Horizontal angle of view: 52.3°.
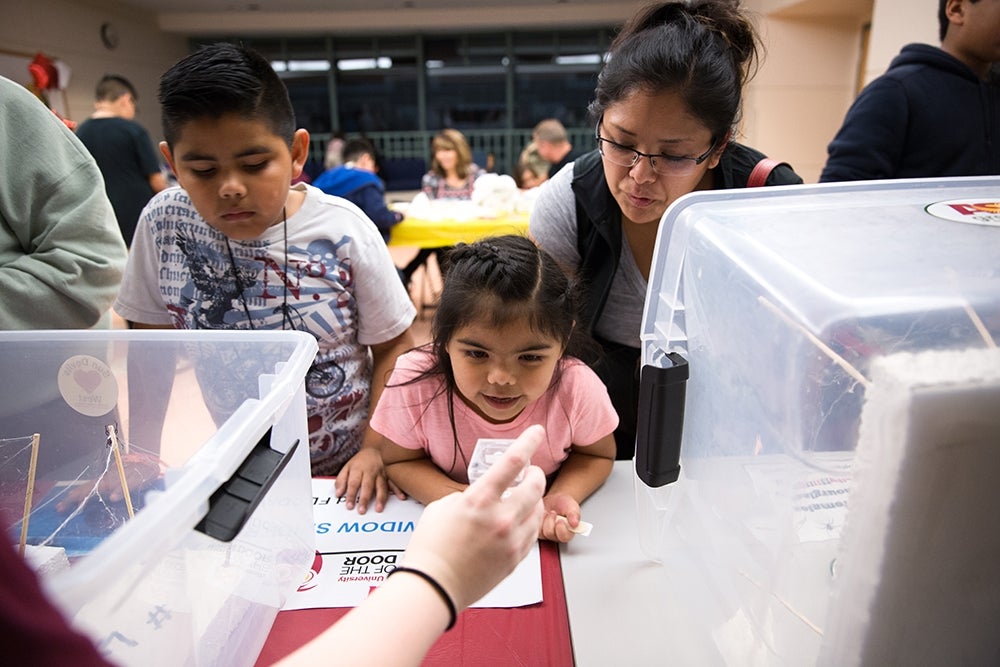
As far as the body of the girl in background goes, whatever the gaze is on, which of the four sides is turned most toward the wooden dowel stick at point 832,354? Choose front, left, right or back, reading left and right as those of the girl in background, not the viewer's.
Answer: front

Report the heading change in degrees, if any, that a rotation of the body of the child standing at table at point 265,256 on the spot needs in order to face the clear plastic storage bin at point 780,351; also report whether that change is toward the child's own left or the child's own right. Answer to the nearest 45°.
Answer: approximately 45° to the child's own left

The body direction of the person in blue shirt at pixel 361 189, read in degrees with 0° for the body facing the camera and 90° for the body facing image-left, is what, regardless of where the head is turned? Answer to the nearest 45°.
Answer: approximately 225°

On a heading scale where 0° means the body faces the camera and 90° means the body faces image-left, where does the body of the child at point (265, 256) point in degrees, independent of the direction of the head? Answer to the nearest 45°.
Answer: approximately 0°

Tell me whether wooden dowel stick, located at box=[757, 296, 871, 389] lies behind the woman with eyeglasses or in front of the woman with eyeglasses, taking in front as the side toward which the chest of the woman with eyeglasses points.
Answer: in front

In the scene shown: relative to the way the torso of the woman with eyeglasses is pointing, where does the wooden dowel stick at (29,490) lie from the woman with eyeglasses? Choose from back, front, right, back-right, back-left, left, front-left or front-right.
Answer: front-right

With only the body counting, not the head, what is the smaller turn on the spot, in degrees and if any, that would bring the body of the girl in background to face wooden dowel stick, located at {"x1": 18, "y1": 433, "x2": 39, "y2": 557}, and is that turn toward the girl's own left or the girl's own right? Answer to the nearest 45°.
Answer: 0° — they already face it

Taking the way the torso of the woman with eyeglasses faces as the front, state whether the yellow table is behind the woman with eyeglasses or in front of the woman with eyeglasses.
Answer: behind

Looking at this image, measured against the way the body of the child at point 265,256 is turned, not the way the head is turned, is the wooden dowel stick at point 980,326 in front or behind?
in front
